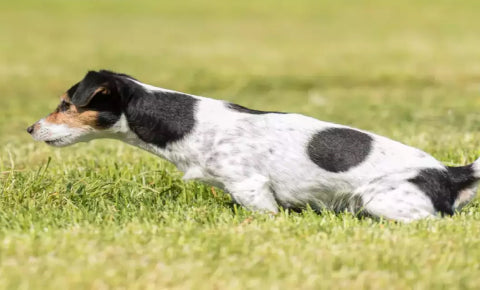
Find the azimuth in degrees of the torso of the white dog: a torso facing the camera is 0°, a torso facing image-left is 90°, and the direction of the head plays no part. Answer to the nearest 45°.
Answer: approximately 90°
